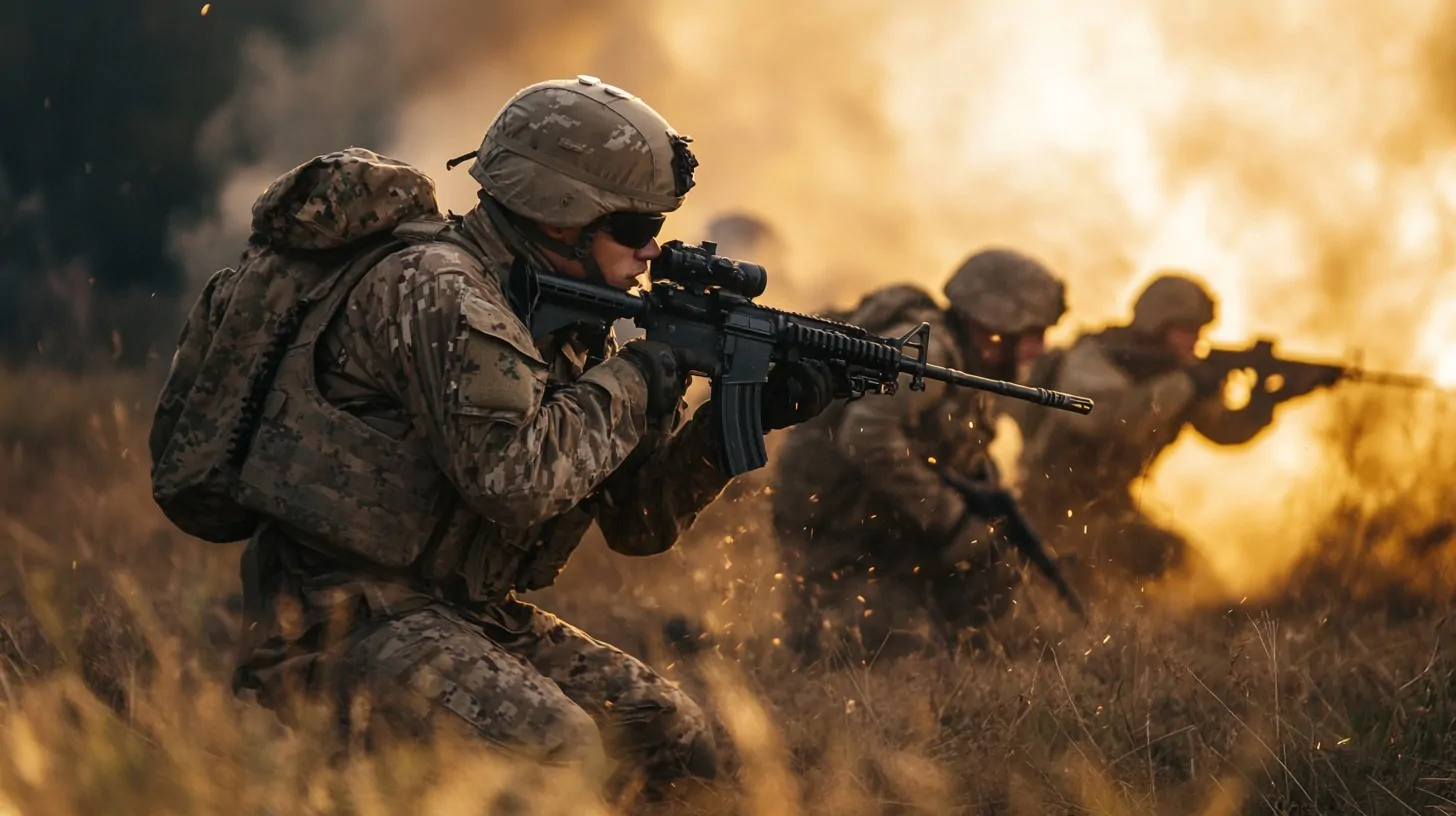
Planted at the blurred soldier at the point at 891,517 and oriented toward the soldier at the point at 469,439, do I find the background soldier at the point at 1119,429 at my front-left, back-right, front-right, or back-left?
back-left

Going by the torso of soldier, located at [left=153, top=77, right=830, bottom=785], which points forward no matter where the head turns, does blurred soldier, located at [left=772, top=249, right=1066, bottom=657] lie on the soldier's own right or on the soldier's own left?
on the soldier's own left

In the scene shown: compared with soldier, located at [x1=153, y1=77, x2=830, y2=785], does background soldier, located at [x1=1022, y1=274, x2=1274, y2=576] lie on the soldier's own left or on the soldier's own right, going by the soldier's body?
on the soldier's own left

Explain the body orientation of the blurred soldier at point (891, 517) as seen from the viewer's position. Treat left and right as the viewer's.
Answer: facing the viewer and to the right of the viewer

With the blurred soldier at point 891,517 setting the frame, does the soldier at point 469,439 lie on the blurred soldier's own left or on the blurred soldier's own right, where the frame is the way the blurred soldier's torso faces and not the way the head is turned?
on the blurred soldier's own right

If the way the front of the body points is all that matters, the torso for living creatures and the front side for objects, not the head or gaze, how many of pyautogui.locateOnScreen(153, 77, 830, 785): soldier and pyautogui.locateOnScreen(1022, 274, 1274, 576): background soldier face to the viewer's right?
2

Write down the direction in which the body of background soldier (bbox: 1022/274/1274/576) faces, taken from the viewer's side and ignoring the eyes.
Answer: to the viewer's right

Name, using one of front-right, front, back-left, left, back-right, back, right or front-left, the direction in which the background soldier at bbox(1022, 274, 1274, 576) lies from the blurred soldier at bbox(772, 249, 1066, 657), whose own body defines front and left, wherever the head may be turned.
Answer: left

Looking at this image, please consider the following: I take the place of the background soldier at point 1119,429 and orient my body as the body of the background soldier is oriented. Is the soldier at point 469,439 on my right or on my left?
on my right

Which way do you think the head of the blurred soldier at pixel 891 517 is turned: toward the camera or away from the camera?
toward the camera

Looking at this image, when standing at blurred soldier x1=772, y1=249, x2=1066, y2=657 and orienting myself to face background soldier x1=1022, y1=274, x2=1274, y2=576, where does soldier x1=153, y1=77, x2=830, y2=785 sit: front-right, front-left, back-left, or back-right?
back-right

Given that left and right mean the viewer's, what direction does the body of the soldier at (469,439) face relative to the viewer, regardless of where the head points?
facing to the right of the viewer

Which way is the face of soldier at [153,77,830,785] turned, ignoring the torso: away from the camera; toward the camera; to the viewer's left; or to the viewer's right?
to the viewer's right

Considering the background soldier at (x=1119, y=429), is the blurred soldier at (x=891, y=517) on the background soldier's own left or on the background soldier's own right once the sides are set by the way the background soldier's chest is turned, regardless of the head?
on the background soldier's own right
